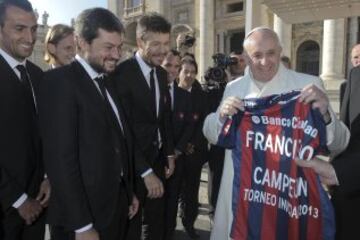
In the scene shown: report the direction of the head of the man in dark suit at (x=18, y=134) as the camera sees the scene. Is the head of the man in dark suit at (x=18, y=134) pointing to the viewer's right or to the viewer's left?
to the viewer's right

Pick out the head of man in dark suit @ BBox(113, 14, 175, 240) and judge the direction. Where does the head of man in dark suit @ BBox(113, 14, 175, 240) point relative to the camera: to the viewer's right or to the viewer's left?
to the viewer's right

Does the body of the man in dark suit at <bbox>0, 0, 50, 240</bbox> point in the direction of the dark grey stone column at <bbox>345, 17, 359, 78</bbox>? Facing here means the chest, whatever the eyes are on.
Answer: no

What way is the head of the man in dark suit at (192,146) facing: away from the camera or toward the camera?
toward the camera

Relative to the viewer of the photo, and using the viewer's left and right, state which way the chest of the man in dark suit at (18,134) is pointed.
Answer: facing the viewer and to the right of the viewer

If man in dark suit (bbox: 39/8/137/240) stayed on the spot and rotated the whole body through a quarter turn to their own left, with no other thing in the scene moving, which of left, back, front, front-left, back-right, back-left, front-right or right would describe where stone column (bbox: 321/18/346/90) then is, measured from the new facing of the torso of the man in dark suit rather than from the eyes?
front

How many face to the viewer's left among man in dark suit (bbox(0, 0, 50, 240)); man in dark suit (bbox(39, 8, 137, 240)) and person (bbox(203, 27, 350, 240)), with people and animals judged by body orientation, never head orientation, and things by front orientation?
0

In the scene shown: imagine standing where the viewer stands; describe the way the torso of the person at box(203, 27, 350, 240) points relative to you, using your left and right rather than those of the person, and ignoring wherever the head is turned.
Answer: facing the viewer

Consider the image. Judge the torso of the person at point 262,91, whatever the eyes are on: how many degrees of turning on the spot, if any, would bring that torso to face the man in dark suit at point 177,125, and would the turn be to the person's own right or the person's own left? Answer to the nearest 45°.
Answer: approximately 135° to the person's own right

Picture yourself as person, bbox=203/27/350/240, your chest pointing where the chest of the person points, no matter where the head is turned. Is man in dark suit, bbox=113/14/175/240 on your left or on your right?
on your right

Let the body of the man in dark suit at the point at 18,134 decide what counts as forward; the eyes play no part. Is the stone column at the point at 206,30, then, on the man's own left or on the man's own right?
on the man's own left

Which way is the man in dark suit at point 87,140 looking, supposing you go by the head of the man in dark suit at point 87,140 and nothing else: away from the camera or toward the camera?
toward the camera
